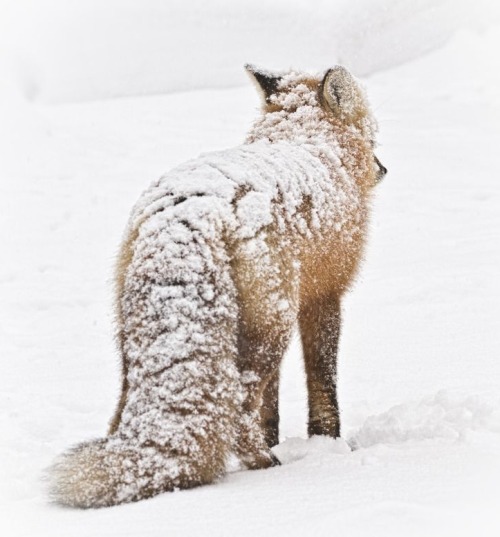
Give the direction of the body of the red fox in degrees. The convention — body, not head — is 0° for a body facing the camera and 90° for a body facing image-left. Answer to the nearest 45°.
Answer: approximately 225°

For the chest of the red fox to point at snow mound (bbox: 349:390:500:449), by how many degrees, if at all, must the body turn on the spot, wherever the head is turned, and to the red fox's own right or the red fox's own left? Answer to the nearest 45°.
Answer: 0° — it already faces it
